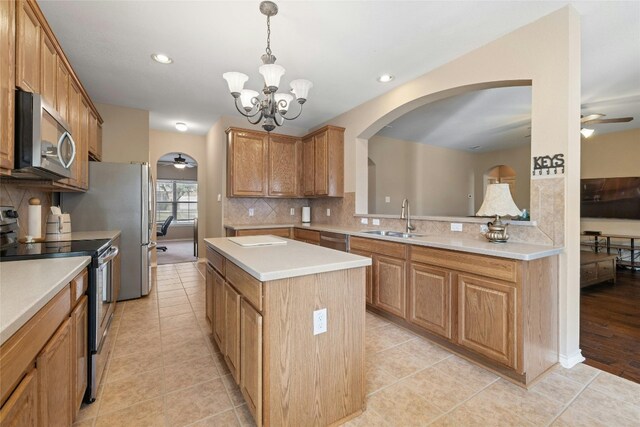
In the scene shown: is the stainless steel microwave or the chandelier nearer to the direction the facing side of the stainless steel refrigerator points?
the chandelier

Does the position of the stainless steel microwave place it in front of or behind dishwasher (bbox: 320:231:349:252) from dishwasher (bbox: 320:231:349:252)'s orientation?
in front

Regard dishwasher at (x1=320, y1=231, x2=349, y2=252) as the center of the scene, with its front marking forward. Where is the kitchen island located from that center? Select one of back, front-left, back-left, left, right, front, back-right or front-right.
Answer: front-left

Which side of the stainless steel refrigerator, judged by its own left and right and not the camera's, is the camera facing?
right

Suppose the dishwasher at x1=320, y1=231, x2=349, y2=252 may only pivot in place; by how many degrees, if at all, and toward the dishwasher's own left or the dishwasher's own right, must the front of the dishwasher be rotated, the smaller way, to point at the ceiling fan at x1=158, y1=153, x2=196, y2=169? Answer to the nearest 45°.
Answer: approximately 90° to the dishwasher's own right

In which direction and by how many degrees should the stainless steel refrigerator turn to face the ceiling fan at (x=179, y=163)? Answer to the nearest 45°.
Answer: approximately 90° to its left

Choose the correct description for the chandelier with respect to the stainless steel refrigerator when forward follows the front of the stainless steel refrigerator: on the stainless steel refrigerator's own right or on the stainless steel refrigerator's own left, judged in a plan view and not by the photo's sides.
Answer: on the stainless steel refrigerator's own right

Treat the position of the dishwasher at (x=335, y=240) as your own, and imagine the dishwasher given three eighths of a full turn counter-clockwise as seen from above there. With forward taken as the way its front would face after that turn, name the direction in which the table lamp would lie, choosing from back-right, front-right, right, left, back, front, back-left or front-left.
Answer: front-right

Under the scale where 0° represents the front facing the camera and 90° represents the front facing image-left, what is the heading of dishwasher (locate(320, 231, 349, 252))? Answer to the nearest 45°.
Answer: approximately 45°
